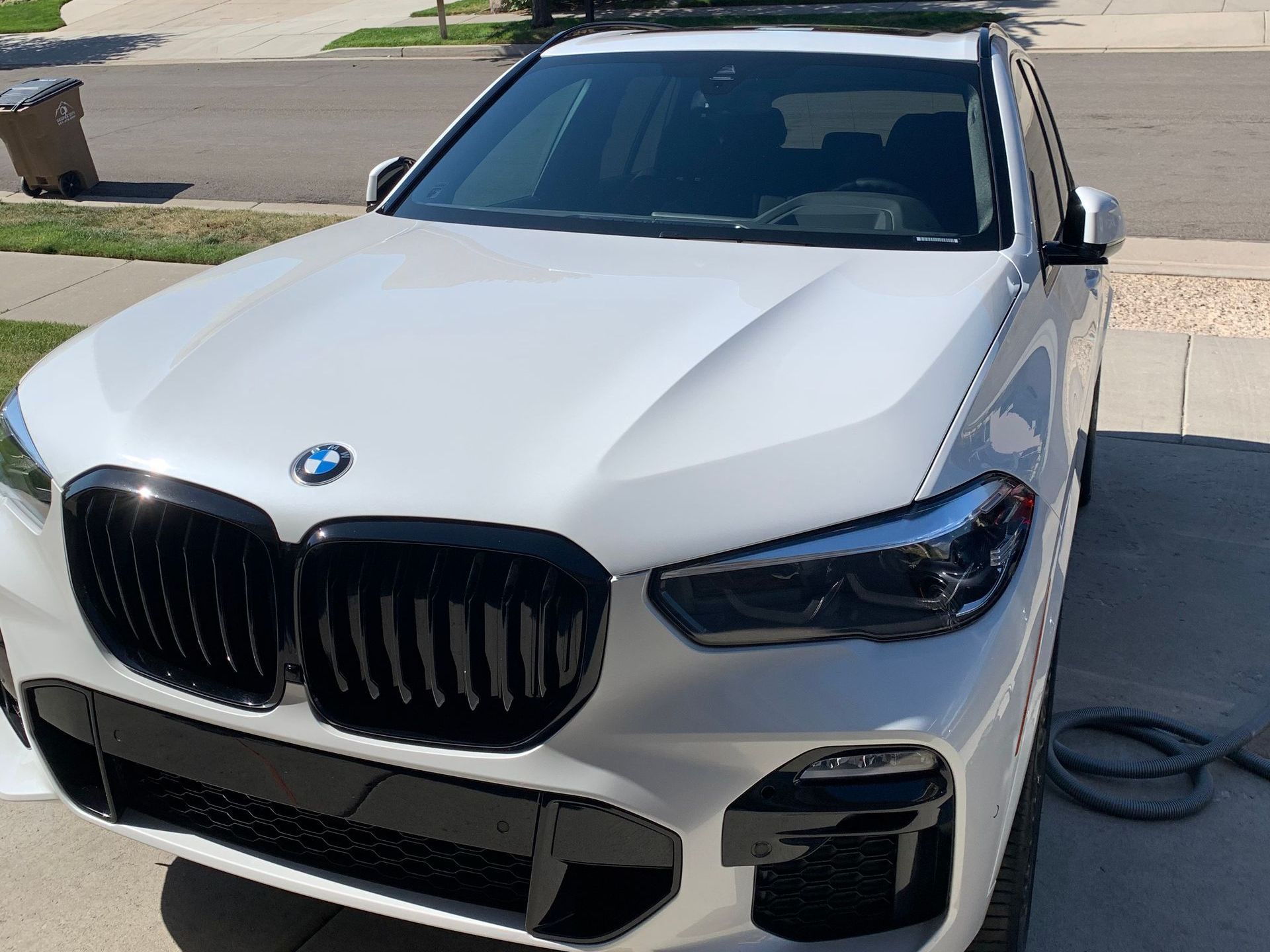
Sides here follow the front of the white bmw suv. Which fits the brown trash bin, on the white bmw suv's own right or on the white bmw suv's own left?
on the white bmw suv's own right

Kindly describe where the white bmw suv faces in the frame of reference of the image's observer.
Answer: facing the viewer and to the left of the viewer
